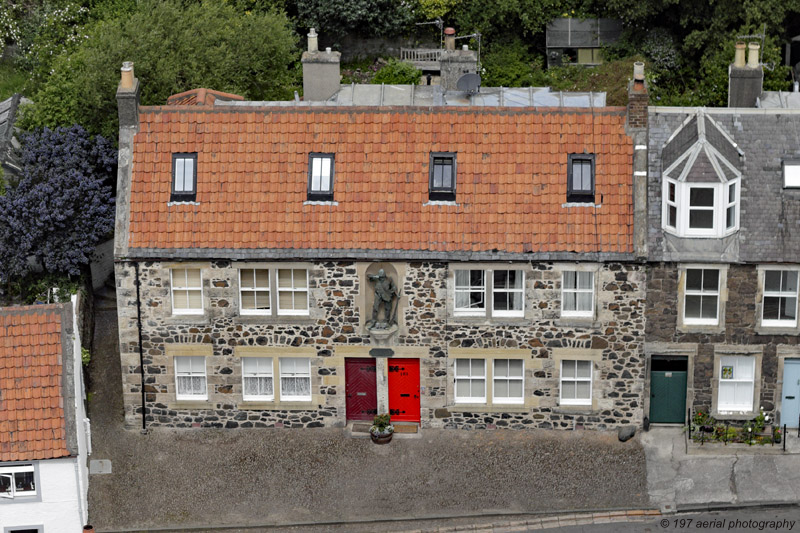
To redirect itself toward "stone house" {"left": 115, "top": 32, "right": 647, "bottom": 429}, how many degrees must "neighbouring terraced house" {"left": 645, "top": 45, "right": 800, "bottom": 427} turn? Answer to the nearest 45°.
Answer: approximately 90° to its right

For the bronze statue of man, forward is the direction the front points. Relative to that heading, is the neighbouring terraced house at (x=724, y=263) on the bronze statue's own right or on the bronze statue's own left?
on the bronze statue's own left

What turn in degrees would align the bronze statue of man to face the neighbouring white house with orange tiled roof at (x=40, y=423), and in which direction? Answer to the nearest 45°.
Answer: approximately 90° to its right

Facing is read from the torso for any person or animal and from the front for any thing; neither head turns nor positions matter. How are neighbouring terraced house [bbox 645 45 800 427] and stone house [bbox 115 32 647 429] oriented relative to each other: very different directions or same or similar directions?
same or similar directions

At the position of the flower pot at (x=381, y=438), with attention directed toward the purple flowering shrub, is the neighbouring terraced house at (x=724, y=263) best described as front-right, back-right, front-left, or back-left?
back-right

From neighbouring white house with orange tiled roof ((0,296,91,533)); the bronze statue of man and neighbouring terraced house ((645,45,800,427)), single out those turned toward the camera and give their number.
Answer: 3

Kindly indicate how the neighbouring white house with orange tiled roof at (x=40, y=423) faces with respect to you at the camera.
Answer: facing the viewer

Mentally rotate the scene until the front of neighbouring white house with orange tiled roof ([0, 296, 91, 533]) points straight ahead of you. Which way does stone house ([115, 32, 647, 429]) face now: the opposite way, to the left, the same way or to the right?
the same way

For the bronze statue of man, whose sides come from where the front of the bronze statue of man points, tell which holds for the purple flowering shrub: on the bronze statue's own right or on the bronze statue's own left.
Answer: on the bronze statue's own right

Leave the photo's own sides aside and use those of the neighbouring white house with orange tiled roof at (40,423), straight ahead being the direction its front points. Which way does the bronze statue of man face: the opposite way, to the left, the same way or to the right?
the same way

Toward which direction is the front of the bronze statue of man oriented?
toward the camera

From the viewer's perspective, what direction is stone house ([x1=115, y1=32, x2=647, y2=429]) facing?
toward the camera

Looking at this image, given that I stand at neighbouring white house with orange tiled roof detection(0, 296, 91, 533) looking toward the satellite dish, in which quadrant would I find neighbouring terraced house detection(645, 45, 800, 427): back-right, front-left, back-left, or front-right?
front-right

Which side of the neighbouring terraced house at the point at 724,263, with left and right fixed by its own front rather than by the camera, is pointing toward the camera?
front

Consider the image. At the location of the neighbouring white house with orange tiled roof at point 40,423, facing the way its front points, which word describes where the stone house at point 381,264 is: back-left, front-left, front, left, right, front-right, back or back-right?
left

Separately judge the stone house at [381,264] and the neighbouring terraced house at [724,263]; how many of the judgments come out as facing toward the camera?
2
